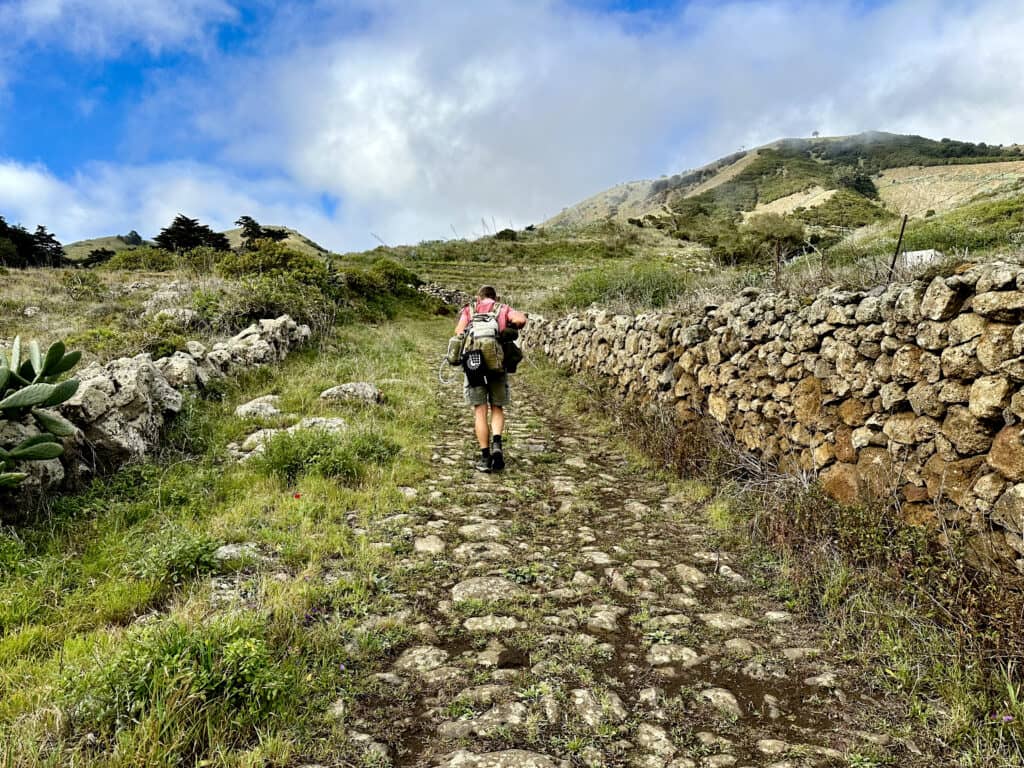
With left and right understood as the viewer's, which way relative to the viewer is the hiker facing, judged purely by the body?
facing away from the viewer

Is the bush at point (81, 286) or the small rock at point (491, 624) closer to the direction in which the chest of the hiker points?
the bush

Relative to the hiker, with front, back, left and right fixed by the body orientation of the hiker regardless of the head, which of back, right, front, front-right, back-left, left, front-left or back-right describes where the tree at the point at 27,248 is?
front-left

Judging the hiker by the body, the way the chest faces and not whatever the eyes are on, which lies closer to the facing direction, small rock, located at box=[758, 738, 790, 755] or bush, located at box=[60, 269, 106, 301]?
the bush

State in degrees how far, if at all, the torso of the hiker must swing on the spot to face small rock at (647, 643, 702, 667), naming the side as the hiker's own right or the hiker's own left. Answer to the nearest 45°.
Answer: approximately 180°

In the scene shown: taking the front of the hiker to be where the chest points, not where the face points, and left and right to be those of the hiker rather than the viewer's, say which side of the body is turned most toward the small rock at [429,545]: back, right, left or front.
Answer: back

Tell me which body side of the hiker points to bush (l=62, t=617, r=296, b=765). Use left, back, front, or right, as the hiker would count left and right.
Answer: back

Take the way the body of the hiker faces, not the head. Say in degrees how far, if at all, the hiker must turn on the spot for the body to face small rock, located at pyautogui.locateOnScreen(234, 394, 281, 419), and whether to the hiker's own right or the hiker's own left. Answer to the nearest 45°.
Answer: approximately 90° to the hiker's own left

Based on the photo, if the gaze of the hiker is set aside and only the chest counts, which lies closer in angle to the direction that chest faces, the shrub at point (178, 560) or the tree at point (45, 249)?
the tree

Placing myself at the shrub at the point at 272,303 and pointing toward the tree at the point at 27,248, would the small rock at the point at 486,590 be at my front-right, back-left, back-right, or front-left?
back-left

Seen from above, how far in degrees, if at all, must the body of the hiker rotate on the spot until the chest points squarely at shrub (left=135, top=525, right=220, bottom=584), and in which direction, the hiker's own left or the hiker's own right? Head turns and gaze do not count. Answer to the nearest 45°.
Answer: approximately 135° to the hiker's own left

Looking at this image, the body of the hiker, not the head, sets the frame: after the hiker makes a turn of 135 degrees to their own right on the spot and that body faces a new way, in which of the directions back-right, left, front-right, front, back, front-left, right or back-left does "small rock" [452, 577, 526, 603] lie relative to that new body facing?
front-right
